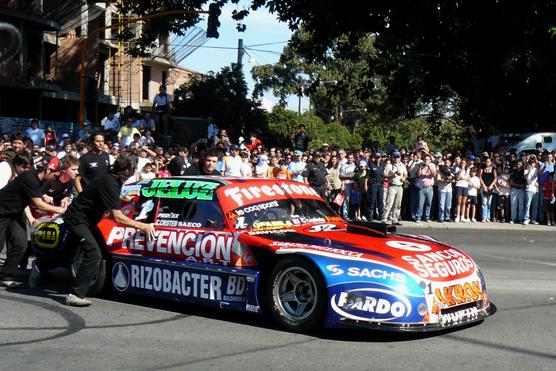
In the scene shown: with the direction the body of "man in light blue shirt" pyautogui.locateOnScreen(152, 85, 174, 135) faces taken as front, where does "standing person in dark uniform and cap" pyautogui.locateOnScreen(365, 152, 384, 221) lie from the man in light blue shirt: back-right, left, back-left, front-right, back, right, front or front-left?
front-left

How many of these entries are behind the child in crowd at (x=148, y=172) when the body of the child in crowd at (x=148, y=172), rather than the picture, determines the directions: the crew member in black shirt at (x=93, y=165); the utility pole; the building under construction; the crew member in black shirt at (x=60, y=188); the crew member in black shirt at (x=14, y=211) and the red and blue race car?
2

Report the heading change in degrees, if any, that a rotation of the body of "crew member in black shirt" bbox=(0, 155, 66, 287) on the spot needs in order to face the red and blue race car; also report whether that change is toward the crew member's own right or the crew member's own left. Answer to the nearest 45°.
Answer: approximately 45° to the crew member's own right

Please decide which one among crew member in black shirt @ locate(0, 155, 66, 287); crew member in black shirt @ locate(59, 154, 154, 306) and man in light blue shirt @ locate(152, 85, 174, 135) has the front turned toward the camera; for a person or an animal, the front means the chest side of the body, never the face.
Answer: the man in light blue shirt

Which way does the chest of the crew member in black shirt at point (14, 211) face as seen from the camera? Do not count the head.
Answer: to the viewer's right

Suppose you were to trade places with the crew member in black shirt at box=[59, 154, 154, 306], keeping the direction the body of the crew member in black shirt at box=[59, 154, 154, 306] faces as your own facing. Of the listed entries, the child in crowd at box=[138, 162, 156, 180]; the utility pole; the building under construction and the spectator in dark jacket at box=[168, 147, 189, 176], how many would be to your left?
4

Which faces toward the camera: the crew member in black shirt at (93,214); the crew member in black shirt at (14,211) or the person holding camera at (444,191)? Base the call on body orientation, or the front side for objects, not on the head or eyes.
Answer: the person holding camera

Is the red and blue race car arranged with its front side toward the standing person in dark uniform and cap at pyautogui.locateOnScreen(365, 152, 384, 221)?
no

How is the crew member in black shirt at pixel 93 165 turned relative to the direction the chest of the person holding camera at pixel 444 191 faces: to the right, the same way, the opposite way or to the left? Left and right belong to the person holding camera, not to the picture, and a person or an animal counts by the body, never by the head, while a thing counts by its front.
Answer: to the left

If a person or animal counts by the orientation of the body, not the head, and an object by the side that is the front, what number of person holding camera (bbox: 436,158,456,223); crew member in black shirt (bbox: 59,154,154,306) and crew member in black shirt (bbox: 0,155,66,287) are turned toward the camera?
1

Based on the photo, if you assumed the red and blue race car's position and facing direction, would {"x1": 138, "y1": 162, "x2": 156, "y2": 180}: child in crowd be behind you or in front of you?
behind

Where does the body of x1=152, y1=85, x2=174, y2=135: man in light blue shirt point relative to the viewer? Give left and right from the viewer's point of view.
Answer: facing the viewer

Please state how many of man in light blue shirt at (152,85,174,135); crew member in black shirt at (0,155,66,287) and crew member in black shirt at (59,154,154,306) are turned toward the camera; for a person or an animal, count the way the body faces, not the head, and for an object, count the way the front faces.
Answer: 1

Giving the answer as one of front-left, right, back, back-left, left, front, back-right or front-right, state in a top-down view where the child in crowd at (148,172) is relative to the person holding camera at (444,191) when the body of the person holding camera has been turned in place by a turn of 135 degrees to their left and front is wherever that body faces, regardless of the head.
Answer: back

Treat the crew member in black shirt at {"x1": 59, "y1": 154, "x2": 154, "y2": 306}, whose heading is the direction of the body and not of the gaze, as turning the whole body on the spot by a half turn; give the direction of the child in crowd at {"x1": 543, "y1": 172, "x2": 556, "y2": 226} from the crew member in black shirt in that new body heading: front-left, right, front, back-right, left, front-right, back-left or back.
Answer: back-right

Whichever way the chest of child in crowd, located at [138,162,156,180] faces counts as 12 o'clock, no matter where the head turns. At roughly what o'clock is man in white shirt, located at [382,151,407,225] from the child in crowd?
The man in white shirt is roughly at 8 o'clock from the child in crowd.

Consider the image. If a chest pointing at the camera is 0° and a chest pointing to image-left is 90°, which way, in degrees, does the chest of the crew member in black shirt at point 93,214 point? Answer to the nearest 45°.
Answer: approximately 270°

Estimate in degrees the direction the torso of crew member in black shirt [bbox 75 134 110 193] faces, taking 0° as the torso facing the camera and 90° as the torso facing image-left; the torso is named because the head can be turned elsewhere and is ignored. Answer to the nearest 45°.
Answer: approximately 315°

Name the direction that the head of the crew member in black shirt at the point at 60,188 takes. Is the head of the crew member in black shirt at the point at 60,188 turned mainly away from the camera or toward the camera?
toward the camera

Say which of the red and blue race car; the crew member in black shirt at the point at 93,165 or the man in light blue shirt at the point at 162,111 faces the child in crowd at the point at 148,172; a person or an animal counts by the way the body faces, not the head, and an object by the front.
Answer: the man in light blue shirt
